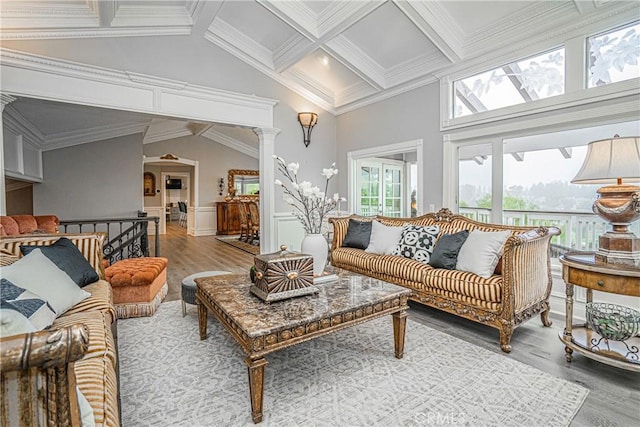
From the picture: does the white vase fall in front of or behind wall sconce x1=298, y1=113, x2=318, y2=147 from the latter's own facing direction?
in front

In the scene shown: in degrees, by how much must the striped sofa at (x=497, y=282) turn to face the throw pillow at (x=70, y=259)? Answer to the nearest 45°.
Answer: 0° — it already faces it

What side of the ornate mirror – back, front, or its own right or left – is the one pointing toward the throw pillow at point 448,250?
front

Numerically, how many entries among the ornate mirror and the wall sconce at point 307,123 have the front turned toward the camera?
2

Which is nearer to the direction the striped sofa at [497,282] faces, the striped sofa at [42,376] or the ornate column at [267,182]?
the striped sofa

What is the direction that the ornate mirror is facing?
toward the camera

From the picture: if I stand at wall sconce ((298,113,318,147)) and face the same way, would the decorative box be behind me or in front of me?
in front

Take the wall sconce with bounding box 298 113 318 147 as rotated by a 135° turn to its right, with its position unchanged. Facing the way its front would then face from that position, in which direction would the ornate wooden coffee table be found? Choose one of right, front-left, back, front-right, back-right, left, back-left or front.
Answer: back-left

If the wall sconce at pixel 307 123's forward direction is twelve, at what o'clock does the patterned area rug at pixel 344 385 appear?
The patterned area rug is roughly at 12 o'clock from the wall sconce.

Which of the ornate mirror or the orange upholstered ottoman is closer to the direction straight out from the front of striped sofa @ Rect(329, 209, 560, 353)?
the orange upholstered ottoman

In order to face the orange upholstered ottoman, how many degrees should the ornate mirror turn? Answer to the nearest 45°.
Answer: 0° — it already faces it

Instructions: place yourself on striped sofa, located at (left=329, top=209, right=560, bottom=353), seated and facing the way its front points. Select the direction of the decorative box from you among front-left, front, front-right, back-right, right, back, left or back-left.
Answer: front

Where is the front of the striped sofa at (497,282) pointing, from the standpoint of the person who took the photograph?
facing the viewer and to the left of the viewer
